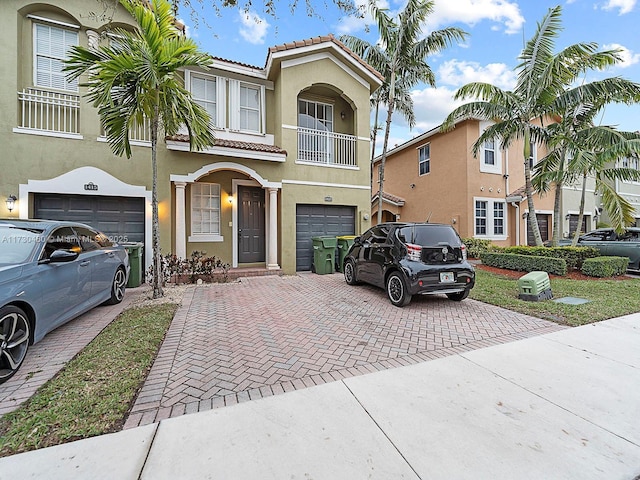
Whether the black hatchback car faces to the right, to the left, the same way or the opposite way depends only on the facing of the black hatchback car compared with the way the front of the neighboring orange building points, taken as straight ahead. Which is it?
the opposite way

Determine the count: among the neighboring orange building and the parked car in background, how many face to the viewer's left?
1

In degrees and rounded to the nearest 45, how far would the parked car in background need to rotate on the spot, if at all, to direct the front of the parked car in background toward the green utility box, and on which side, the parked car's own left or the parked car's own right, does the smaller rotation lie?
approximately 90° to the parked car's own left

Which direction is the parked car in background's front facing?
to the viewer's left

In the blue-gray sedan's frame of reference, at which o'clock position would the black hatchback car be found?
The black hatchback car is roughly at 8 o'clock from the blue-gray sedan.

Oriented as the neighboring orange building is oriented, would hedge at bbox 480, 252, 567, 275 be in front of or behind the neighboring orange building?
in front

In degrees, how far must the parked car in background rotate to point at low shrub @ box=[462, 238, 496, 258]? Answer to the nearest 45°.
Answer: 0° — it already faces it

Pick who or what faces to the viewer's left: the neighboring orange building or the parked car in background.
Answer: the parked car in background

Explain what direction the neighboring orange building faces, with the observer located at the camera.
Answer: facing the viewer and to the right of the viewer

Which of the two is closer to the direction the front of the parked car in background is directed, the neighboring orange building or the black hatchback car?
the neighboring orange building

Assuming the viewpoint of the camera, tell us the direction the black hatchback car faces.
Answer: facing away from the viewer and to the left of the viewer

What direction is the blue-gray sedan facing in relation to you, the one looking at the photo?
facing the viewer and to the left of the viewer

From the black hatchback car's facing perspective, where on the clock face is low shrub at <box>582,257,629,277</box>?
The low shrub is roughly at 3 o'clock from the black hatchback car.
